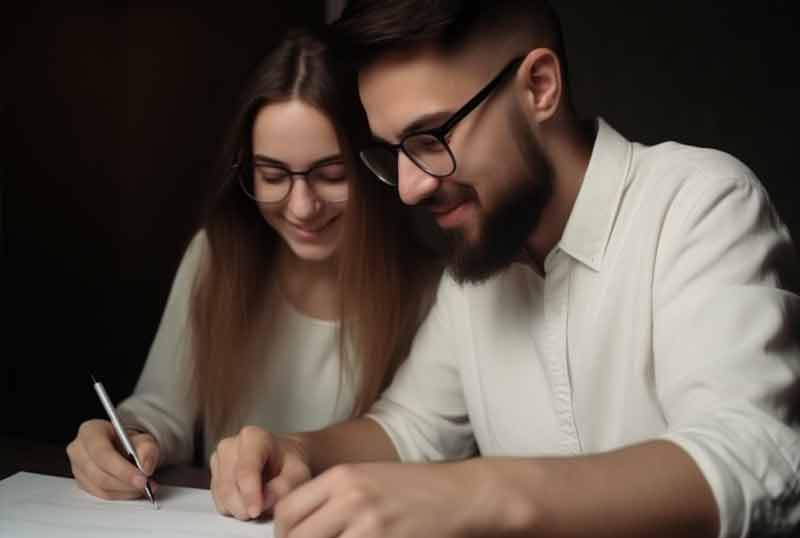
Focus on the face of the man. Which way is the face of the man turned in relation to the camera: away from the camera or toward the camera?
toward the camera

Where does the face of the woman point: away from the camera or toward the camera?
toward the camera

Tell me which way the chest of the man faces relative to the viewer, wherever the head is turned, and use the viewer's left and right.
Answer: facing the viewer and to the left of the viewer

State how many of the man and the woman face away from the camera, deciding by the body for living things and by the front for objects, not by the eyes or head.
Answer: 0

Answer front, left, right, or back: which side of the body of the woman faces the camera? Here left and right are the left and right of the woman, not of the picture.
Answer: front

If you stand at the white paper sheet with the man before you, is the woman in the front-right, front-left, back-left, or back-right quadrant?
front-left
